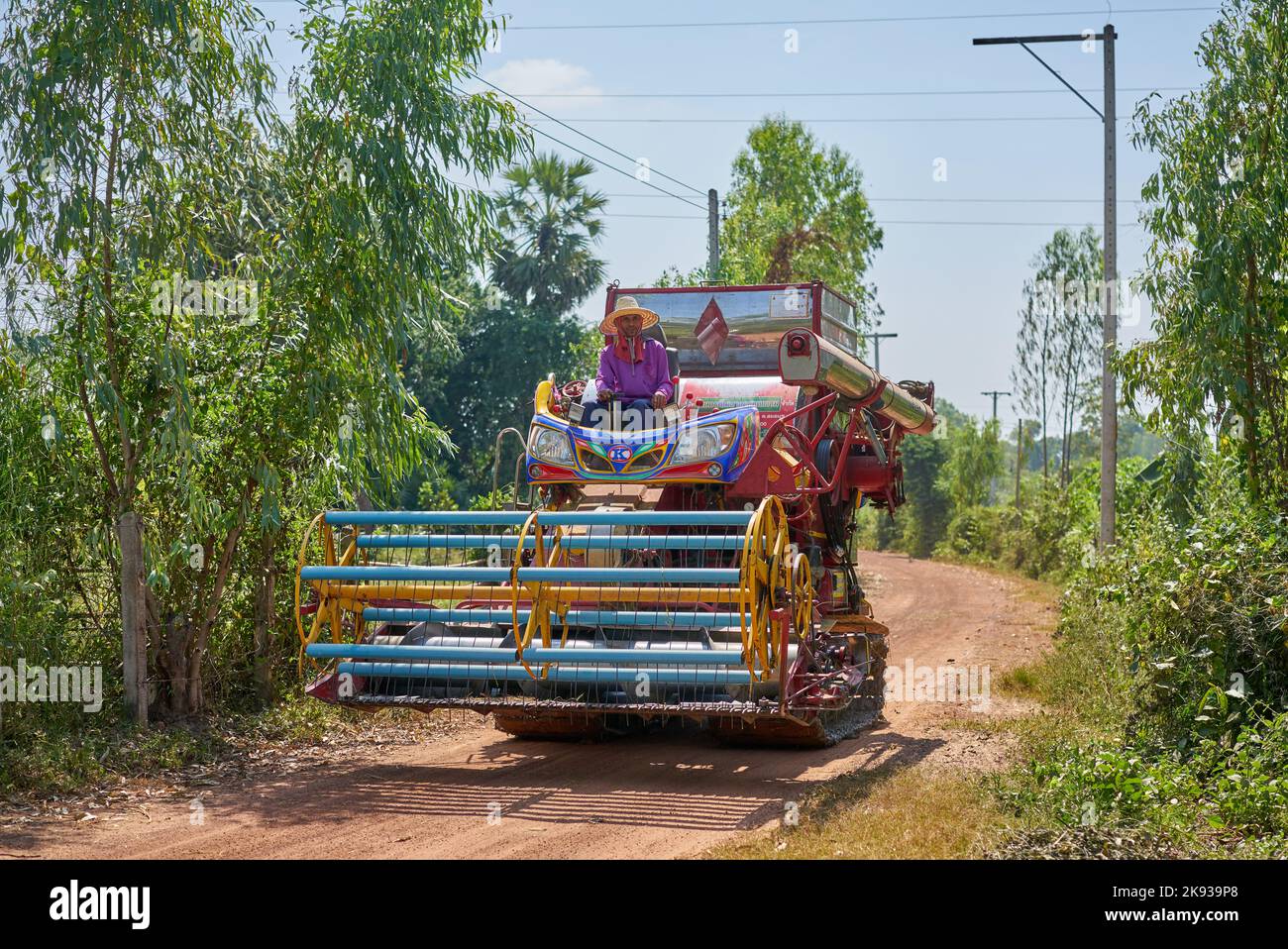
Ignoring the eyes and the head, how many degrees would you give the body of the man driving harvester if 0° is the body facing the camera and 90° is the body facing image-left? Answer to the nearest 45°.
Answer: approximately 0°

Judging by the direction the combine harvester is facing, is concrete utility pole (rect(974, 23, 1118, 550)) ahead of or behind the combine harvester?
behind

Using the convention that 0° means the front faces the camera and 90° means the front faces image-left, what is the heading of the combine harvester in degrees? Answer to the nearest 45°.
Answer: approximately 0°

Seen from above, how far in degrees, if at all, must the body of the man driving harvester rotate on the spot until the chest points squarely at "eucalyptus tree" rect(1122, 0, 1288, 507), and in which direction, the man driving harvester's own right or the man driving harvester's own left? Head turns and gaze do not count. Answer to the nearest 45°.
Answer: approximately 90° to the man driving harvester's own left

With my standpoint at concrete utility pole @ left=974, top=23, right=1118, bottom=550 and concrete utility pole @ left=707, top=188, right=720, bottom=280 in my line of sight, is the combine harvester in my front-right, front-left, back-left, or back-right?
back-left

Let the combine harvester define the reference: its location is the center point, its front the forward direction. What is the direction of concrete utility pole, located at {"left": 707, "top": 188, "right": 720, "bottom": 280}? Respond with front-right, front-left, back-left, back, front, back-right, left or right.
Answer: back

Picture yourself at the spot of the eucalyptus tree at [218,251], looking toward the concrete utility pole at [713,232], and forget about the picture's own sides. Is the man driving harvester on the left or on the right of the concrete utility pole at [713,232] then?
right

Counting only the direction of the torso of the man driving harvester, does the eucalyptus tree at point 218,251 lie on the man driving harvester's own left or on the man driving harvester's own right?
on the man driving harvester's own right

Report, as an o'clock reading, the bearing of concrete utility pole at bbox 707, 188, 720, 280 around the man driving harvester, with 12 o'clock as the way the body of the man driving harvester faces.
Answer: The concrete utility pole is roughly at 6 o'clock from the man driving harvester.

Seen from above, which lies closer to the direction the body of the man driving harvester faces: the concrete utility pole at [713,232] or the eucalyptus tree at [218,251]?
the eucalyptus tree
